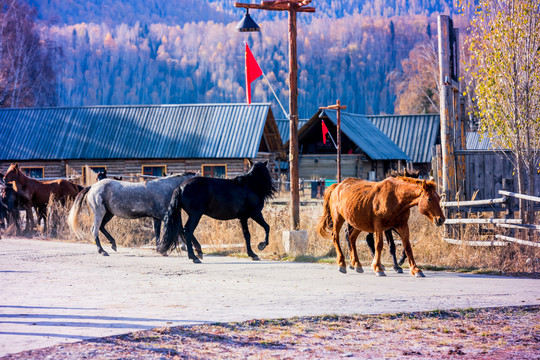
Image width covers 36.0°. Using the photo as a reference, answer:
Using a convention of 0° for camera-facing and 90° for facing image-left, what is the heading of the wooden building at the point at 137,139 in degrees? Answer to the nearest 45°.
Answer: approximately 0°

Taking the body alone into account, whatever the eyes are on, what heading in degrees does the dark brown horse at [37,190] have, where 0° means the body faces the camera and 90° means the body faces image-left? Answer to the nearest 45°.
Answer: approximately 90°

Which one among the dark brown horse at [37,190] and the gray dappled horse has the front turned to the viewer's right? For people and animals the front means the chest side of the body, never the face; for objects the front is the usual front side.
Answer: the gray dappled horse

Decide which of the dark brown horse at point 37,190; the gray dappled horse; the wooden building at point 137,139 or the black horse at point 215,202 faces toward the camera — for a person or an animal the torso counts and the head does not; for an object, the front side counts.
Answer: the wooden building

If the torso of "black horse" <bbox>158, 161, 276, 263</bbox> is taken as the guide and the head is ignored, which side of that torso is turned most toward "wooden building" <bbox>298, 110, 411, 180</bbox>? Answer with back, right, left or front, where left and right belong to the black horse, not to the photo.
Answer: left

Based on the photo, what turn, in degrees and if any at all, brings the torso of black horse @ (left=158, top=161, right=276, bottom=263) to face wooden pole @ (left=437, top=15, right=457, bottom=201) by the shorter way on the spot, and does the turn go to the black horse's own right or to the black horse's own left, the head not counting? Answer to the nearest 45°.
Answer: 0° — it already faces it

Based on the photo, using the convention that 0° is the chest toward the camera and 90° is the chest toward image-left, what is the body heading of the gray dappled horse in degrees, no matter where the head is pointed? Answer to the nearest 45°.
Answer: approximately 270°

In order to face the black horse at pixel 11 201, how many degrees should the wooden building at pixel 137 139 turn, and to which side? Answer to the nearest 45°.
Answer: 0° — it already faces it

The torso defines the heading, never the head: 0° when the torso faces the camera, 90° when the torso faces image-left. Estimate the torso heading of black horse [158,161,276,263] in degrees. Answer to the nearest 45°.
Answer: approximately 270°

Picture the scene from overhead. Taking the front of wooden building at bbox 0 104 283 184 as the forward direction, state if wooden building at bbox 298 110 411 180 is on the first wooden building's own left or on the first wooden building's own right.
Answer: on the first wooden building's own left

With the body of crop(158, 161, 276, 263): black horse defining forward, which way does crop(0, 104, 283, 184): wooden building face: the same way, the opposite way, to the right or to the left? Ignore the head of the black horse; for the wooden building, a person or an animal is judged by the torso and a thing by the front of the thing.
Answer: to the right
